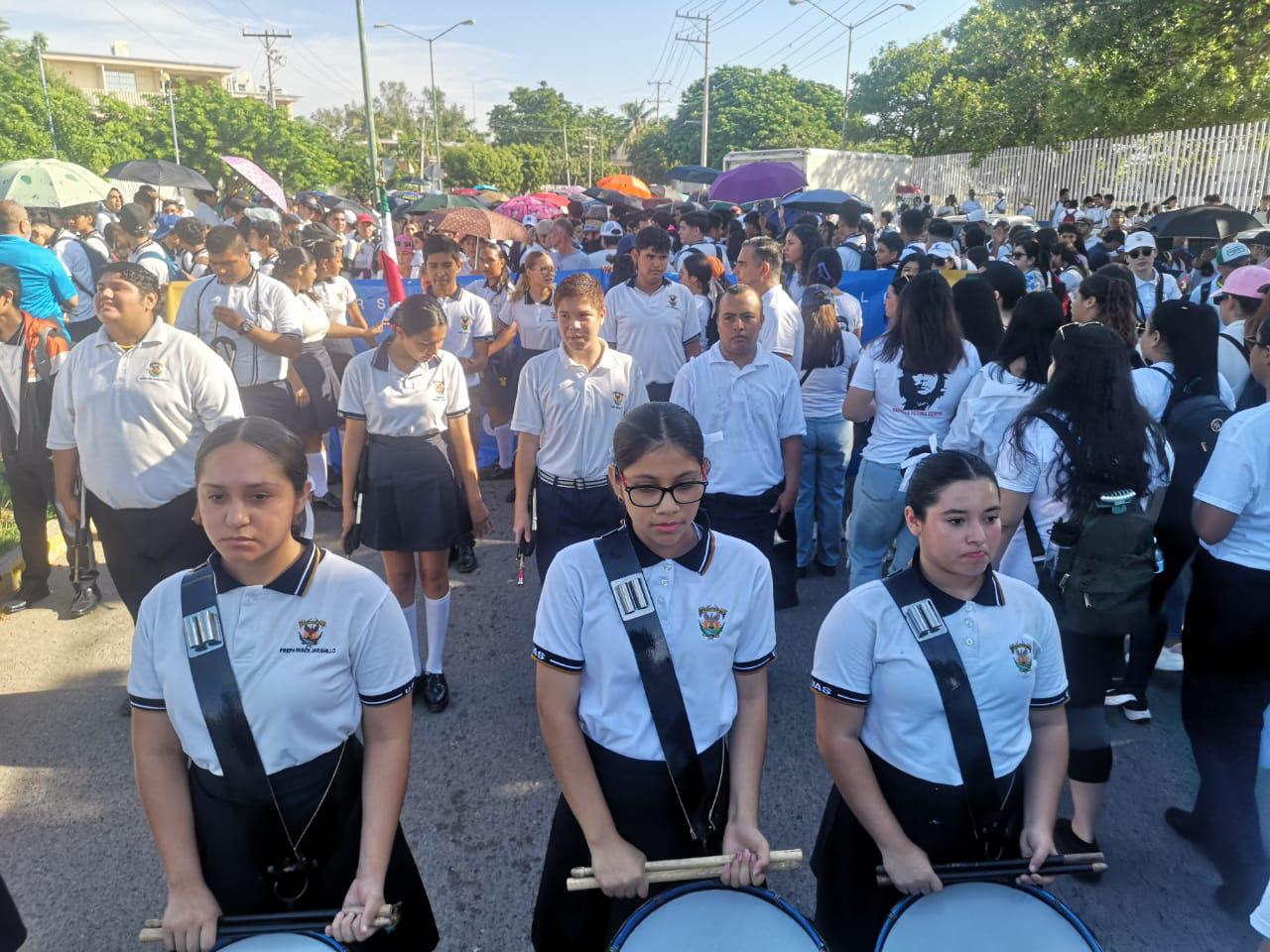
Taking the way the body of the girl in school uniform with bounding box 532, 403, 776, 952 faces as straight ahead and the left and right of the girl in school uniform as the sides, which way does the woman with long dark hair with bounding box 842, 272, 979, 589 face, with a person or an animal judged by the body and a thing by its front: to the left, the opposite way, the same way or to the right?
the opposite way

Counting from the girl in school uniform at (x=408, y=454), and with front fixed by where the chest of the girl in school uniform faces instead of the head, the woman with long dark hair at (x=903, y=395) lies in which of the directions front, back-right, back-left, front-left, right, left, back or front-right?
left

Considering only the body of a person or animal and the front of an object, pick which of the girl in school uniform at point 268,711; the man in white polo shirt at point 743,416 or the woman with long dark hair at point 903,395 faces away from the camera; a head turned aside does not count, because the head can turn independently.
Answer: the woman with long dark hair

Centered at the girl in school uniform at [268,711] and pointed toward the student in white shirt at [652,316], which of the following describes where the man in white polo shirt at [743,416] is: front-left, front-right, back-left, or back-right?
front-right

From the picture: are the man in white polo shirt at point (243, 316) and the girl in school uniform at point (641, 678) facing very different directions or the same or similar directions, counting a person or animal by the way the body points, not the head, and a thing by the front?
same or similar directions

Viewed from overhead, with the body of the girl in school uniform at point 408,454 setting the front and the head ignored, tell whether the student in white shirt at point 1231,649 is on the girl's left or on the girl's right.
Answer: on the girl's left

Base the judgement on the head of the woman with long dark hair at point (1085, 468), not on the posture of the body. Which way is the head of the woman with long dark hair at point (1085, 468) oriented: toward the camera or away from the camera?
away from the camera

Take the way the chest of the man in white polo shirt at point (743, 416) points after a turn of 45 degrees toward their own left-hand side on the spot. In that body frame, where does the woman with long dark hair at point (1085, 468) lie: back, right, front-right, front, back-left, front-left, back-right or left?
front

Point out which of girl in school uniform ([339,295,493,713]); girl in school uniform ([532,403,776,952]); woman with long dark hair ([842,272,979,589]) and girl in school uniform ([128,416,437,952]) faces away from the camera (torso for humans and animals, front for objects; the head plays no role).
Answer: the woman with long dark hair

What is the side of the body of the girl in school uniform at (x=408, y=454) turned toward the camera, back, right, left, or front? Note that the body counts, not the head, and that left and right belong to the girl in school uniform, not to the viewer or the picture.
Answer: front

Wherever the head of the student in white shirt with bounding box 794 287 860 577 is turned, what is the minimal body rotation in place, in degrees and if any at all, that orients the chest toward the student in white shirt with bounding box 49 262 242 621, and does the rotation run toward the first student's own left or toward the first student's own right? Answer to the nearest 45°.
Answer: approximately 135° to the first student's own left

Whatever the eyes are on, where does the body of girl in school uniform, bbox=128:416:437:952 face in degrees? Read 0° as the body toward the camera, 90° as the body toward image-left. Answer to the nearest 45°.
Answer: approximately 0°

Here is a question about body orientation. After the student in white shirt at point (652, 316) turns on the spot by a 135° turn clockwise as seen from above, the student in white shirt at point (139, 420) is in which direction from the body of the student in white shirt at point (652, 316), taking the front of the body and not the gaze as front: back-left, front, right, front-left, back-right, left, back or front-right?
left

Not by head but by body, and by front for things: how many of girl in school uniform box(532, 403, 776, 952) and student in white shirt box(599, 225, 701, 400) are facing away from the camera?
0

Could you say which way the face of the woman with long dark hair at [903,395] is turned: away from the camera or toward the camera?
away from the camera

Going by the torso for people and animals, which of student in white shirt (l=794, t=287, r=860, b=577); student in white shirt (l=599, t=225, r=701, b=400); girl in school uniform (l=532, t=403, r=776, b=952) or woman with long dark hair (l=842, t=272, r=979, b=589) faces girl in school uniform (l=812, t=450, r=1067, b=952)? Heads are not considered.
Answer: student in white shirt (l=599, t=225, r=701, b=400)
